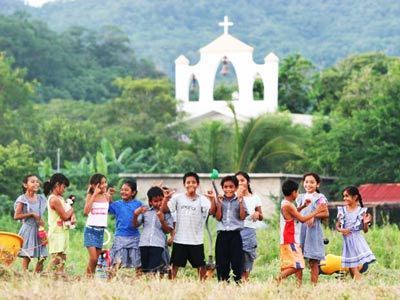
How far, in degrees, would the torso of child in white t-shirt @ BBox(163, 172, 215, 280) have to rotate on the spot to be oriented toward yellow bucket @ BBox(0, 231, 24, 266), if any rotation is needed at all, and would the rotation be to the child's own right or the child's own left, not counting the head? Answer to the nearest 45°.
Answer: approximately 90° to the child's own right

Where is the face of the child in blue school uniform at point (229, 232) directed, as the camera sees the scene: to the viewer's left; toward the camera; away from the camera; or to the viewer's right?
toward the camera

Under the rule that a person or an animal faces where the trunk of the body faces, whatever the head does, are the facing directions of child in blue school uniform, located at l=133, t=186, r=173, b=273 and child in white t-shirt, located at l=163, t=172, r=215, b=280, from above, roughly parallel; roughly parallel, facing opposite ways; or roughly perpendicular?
roughly parallel

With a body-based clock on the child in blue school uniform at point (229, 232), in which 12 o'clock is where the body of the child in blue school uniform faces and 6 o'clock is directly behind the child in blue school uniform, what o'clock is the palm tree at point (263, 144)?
The palm tree is roughly at 6 o'clock from the child in blue school uniform.

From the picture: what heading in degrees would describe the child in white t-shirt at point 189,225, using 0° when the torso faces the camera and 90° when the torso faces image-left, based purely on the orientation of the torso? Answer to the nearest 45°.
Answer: approximately 0°

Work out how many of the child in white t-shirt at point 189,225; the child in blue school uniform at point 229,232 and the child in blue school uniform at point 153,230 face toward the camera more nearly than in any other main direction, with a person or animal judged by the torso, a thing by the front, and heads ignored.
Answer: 3

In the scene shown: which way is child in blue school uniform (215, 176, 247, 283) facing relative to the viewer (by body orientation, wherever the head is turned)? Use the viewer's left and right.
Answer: facing the viewer

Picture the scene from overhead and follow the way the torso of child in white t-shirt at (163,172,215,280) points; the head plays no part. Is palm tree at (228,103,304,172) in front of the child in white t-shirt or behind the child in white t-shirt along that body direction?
behind

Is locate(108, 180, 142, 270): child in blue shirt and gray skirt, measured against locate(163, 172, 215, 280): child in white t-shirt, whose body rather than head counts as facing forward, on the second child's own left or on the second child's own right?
on the second child's own right

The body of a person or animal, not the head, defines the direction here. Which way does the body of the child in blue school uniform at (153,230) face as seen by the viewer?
toward the camera

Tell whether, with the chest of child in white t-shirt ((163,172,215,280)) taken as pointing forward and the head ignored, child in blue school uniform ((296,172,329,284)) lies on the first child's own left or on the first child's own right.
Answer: on the first child's own left

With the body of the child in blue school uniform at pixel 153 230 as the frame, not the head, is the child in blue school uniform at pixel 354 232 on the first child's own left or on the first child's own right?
on the first child's own left

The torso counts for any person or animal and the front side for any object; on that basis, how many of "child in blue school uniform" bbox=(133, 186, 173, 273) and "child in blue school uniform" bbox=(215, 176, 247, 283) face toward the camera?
2

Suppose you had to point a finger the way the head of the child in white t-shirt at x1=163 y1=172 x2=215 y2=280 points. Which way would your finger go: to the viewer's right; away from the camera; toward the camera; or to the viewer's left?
toward the camera
